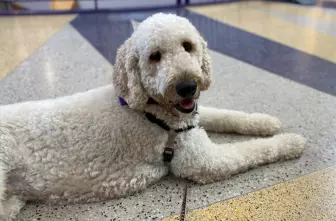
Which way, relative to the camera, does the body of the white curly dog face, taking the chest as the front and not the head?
to the viewer's right
